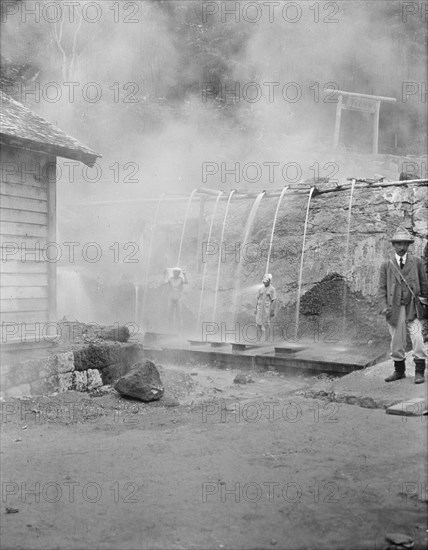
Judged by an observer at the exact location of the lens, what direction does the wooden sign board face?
facing the viewer

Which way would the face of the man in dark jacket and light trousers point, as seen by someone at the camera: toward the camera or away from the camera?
toward the camera

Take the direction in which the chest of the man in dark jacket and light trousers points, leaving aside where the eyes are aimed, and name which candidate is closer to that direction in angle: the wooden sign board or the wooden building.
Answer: the wooden building

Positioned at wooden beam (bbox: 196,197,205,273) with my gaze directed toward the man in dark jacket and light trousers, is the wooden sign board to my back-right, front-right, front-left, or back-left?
back-left

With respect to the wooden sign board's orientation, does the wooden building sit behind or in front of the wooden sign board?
in front

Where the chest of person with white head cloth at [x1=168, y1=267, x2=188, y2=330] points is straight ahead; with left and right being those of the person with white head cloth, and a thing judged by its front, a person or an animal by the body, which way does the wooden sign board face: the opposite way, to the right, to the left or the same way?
the same way

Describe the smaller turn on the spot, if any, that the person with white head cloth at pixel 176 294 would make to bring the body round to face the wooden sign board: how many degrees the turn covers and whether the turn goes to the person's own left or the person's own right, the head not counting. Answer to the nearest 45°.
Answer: approximately 135° to the person's own left

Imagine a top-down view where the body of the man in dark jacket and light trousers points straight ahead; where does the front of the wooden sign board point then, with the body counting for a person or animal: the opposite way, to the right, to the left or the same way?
the same way

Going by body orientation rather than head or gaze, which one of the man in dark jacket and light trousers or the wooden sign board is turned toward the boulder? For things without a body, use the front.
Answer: the wooden sign board

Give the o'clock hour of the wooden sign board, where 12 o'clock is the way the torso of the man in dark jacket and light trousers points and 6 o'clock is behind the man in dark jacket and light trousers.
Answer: The wooden sign board is roughly at 6 o'clock from the man in dark jacket and light trousers.

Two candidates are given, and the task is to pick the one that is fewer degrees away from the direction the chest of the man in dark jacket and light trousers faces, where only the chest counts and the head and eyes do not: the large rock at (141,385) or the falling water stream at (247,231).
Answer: the large rock

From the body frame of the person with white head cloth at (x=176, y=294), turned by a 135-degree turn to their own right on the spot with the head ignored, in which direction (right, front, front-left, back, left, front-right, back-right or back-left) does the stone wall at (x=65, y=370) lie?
back-left

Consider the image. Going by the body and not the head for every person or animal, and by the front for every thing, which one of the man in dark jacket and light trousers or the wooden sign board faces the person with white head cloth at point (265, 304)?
the wooden sign board

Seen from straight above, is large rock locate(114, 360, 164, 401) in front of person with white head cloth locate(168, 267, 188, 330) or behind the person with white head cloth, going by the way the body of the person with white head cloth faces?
in front
